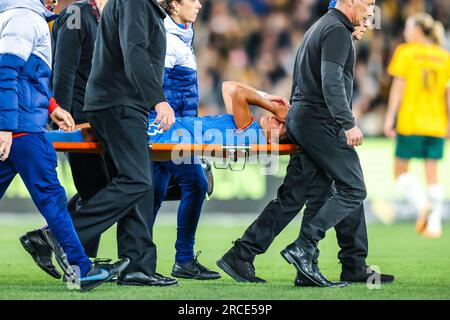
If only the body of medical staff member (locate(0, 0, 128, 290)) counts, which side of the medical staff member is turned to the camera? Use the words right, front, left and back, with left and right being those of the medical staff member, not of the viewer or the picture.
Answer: right

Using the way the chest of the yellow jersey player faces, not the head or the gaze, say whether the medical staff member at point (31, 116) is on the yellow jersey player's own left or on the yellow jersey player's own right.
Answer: on the yellow jersey player's own left

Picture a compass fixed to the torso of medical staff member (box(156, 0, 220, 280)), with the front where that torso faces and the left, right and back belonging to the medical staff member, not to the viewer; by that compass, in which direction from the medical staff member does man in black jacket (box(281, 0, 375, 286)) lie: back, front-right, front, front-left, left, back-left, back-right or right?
front-right

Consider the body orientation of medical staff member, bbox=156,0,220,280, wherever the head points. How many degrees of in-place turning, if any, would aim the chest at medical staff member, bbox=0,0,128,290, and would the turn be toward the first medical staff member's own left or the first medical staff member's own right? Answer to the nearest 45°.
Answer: approximately 135° to the first medical staff member's own right

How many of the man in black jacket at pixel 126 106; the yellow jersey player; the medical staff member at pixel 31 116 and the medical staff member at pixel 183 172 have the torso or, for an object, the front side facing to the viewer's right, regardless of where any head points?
3

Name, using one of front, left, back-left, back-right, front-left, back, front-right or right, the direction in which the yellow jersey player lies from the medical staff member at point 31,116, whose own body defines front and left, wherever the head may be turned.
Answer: front-left

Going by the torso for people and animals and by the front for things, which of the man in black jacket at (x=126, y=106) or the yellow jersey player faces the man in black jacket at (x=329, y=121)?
the man in black jacket at (x=126, y=106)

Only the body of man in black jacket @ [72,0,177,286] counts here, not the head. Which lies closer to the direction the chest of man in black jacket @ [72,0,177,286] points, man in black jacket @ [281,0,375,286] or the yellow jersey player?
the man in black jacket
